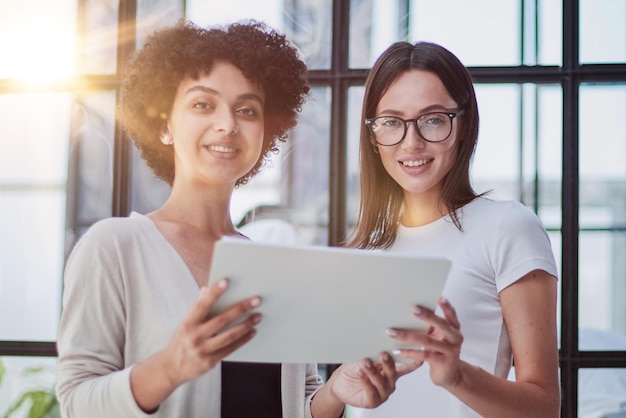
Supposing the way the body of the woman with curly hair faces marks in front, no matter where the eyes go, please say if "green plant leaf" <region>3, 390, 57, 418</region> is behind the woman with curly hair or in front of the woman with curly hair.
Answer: behind

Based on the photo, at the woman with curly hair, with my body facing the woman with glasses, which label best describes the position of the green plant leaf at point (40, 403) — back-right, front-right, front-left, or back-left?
back-left

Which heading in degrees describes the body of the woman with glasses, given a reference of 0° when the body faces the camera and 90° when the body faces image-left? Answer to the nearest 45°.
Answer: approximately 45°

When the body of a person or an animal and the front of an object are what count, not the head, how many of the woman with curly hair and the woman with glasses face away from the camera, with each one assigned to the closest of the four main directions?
0

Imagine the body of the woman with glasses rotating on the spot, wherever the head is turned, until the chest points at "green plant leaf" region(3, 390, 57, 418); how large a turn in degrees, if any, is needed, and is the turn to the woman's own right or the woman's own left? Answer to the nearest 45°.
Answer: approximately 90° to the woman's own right

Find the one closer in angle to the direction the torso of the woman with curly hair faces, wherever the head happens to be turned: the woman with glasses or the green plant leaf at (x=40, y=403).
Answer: the woman with glasses

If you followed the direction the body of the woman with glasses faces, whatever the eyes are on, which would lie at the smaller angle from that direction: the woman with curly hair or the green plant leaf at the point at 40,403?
the woman with curly hair

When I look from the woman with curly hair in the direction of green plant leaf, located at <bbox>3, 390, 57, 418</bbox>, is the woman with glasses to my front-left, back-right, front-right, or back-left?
back-right
